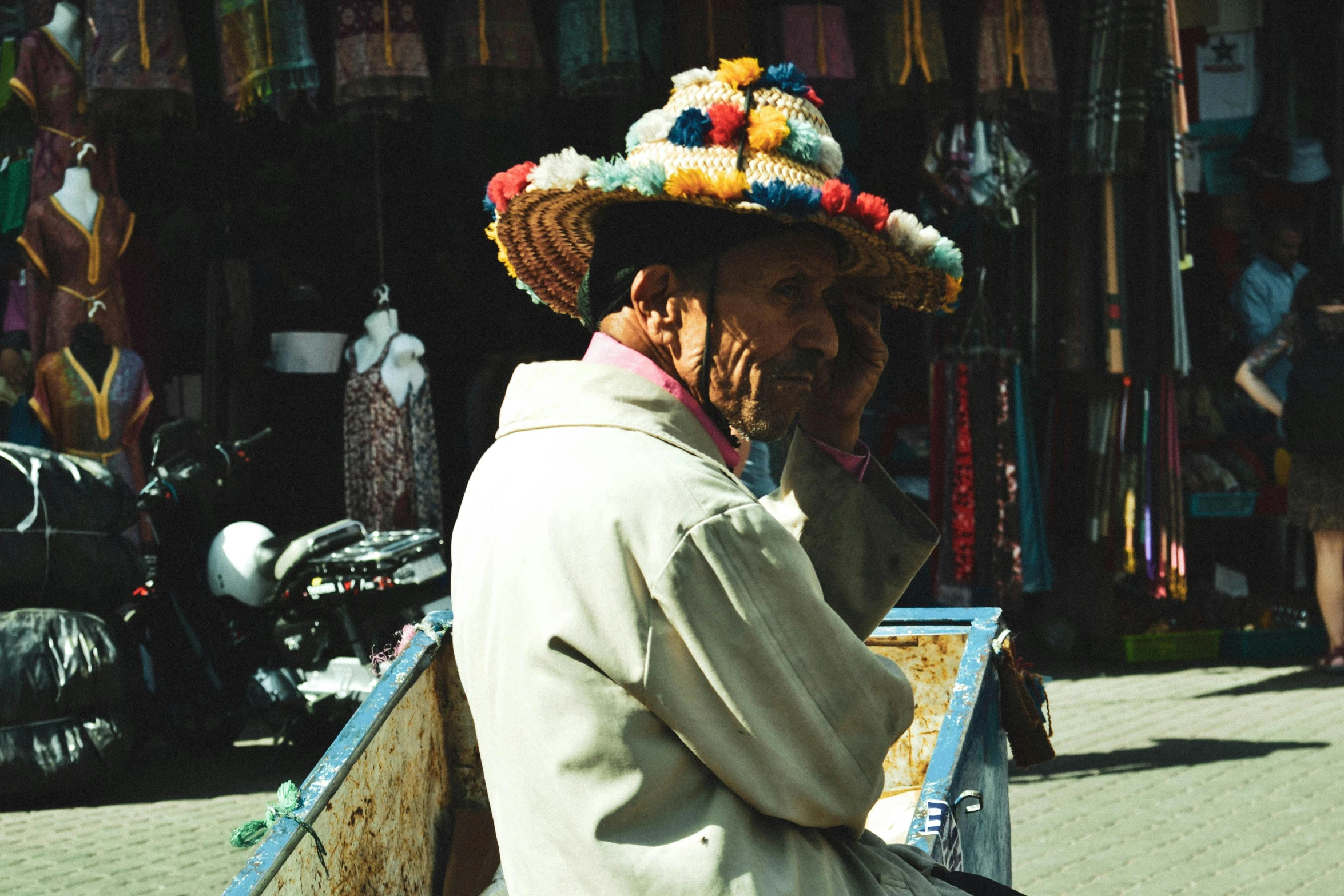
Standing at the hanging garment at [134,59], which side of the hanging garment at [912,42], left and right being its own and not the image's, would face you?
right

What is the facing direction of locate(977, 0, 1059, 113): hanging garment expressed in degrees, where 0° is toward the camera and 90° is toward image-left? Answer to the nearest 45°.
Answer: approximately 0°

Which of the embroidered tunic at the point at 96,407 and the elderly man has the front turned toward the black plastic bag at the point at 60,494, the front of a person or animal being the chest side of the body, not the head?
the embroidered tunic

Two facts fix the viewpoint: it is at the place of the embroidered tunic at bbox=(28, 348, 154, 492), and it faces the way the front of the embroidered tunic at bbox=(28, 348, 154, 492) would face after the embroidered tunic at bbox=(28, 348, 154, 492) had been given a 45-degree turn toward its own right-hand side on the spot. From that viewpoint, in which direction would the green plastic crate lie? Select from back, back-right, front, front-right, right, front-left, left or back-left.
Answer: back-left

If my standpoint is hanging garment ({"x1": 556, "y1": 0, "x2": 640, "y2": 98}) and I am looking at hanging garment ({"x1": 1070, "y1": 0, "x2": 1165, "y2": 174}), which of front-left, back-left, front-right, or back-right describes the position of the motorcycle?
back-right

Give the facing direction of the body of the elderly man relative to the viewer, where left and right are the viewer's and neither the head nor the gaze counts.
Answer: facing to the right of the viewer

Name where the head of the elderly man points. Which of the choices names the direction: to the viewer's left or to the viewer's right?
to the viewer's right
